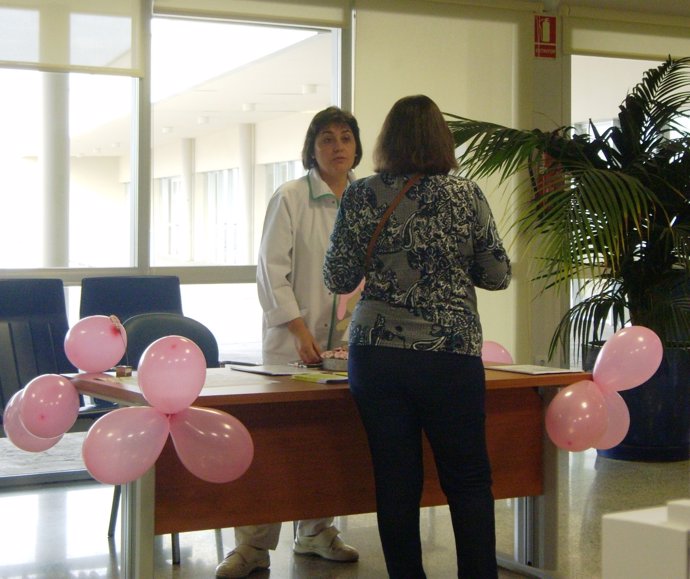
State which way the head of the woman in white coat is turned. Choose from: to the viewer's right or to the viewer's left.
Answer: to the viewer's right

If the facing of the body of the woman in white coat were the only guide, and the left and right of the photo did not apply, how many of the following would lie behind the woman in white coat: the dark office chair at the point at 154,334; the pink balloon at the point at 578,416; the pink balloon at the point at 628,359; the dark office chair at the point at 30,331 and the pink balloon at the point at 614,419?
2

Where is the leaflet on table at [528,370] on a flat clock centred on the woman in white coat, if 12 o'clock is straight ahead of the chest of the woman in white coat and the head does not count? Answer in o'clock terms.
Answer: The leaflet on table is roughly at 11 o'clock from the woman in white coat.

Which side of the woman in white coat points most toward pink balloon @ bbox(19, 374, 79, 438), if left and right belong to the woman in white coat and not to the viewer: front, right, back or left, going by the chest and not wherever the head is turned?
right

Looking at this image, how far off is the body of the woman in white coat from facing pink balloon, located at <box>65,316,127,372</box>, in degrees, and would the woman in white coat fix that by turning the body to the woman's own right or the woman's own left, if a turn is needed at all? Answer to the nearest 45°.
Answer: approximately 90° to the woman's own right

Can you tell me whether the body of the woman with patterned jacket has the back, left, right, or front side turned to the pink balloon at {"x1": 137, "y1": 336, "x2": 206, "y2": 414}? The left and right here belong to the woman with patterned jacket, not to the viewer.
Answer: left

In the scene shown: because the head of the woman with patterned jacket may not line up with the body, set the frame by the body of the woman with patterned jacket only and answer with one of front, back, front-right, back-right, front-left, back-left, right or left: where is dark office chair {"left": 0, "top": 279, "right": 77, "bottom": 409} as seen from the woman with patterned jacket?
front-left

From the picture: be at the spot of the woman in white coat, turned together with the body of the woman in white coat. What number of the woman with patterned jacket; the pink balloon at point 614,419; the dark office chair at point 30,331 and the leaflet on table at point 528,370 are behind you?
1

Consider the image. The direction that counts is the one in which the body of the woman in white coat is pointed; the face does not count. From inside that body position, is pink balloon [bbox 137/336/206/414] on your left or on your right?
on your right

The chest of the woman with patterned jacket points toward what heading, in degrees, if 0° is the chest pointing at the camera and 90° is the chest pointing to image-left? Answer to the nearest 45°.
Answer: approximately 180°

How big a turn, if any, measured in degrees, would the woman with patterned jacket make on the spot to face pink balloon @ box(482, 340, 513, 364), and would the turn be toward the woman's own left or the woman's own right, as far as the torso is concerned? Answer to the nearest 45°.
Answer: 0° — they already face it

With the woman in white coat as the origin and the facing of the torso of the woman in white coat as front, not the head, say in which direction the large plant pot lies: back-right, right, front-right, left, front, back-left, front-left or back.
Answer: left

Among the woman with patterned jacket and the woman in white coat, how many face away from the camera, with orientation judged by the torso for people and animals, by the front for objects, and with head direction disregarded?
1
